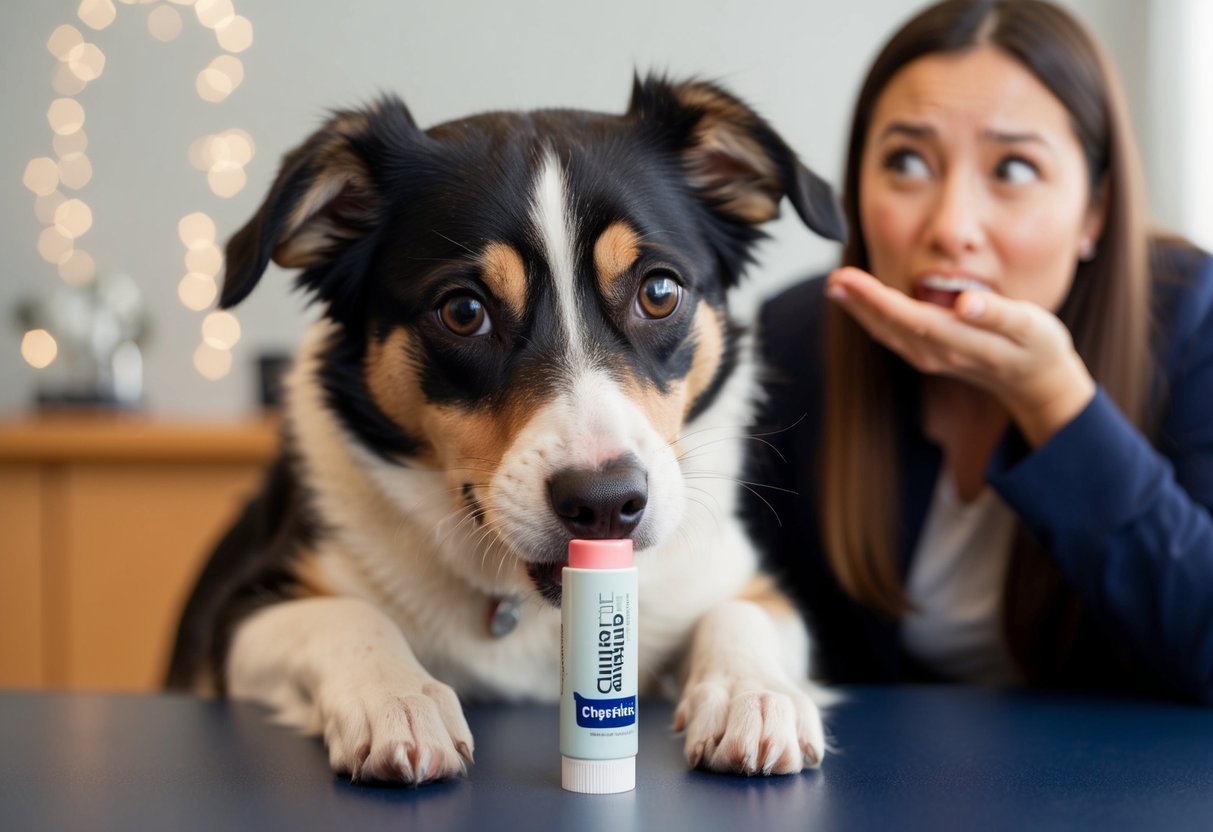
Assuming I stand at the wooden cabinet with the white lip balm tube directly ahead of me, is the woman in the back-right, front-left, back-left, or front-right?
front-left

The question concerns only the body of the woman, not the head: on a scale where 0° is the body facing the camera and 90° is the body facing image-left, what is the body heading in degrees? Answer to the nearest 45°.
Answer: approximately 45°

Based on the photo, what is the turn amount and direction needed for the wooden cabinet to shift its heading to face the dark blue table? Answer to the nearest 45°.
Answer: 0° — it already faces it

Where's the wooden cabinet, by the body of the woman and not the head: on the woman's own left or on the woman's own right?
on the woman's own right

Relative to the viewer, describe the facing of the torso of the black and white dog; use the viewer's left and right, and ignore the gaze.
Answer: facing the viewer

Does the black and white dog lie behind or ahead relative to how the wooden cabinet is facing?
ahead

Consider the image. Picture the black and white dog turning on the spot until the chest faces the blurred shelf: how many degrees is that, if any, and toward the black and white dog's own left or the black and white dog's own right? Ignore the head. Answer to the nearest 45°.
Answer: approximately 135° to the black and white dog's own right

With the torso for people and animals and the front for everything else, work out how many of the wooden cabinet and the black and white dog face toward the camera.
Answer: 2

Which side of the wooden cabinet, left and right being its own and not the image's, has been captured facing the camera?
front

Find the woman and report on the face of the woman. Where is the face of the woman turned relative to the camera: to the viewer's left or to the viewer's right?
to the viewer's left
